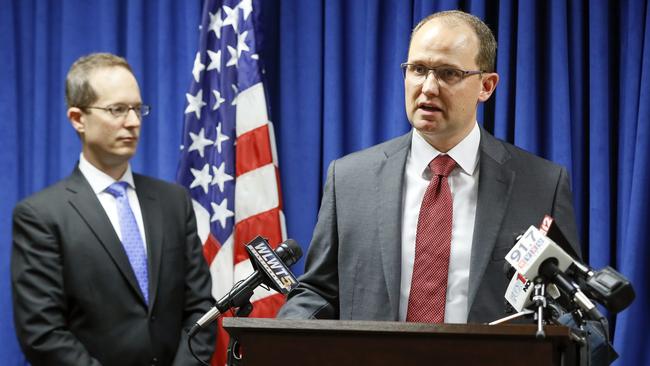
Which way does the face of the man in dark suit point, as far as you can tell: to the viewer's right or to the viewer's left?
to the viewer's right

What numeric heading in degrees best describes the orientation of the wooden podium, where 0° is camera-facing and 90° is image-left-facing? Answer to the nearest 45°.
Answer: approximately 0°

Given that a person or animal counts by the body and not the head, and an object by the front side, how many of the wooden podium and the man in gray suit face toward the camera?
2

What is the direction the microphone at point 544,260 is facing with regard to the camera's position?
facing away from the viewer and to the left of the viewer

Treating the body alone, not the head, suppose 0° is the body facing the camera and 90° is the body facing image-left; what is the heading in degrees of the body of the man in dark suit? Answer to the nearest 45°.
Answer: approximately 315°

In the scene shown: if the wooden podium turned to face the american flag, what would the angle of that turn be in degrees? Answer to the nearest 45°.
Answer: approximately 180°

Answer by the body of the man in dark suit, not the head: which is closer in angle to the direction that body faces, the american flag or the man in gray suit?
the man in gray suit
